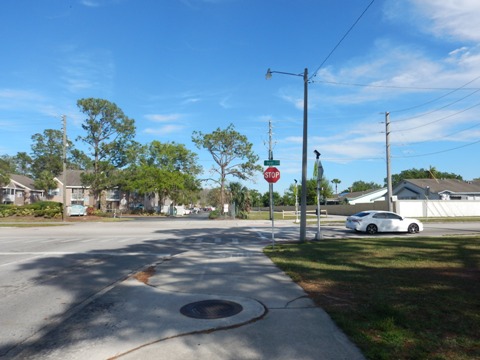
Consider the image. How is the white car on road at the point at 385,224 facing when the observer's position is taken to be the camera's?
facing away from the viewer and to the right of the viewer

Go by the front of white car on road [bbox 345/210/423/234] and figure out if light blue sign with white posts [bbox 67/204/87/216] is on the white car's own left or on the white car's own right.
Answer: on the white car's own left

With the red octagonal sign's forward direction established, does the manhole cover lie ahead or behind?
ahead

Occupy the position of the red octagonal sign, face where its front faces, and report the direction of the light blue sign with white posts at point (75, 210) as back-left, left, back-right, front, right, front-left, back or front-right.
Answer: back-right

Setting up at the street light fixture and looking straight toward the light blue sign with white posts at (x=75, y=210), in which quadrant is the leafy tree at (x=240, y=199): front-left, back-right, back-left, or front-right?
front-right

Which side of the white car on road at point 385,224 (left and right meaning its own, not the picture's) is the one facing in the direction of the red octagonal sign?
back

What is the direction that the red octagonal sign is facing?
toward the camera

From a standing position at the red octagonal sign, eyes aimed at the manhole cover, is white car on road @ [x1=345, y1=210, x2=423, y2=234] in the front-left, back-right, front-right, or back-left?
back-left

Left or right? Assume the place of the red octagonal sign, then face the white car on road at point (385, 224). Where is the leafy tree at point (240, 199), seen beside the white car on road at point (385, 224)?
left

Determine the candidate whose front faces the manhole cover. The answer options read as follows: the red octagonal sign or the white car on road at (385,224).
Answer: the red octagonal sign

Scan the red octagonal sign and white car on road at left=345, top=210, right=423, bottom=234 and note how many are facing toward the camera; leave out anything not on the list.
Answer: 1

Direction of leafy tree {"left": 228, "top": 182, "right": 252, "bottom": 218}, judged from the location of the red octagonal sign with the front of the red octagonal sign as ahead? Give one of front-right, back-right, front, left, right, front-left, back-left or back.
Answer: back

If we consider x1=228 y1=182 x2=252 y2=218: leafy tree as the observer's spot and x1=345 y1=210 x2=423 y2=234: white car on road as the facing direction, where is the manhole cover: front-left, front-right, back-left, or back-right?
front-right

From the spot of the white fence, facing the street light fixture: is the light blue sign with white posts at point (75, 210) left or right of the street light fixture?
right

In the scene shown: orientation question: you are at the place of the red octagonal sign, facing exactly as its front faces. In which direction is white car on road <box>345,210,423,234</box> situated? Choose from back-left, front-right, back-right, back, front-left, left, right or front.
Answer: back-left
